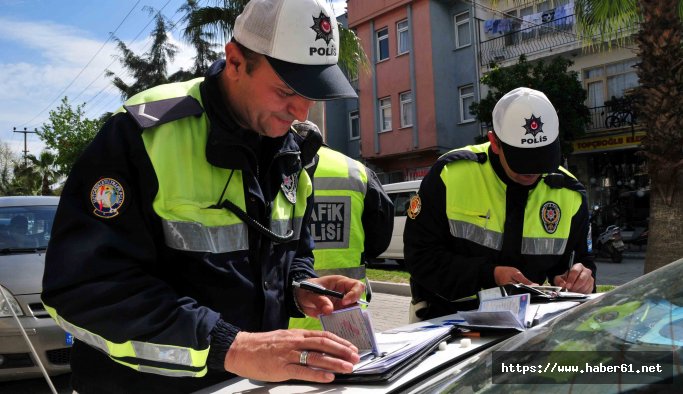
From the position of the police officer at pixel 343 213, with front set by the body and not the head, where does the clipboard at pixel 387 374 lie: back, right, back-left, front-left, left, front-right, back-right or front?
back

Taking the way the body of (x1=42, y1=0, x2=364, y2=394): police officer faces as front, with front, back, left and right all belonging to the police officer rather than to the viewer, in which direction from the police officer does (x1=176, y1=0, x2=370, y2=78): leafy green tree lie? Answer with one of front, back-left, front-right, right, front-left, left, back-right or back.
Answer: back-left

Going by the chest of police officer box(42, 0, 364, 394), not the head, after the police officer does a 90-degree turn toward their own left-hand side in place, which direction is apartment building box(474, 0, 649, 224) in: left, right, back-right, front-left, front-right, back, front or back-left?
front

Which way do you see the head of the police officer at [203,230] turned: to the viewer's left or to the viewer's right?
to the viewer's right

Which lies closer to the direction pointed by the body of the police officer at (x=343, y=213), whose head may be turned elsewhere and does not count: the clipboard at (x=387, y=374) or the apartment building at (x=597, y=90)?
the apartment building

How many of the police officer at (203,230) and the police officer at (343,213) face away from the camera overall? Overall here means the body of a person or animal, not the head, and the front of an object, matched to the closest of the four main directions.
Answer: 1

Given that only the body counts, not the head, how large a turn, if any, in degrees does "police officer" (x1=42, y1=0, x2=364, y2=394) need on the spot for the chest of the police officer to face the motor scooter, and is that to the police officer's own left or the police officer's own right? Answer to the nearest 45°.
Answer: approximately 90° to the police officer's own left

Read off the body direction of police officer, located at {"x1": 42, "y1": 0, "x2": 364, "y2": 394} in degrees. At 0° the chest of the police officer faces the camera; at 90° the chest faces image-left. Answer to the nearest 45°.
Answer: approximately 315°

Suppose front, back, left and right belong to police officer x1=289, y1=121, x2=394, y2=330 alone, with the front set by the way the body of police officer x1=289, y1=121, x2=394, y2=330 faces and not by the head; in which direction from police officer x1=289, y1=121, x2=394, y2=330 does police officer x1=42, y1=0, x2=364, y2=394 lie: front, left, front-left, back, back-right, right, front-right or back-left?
back

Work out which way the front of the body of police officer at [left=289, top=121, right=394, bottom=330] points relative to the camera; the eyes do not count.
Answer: away from the camera

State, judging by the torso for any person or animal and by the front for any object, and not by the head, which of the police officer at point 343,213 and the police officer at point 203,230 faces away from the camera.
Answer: the police officer at point 343,213

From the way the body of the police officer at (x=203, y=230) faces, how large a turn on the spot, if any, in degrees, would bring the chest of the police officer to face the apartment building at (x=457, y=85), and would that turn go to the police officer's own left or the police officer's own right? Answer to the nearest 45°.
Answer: approximately 90° to the police officer's own left
